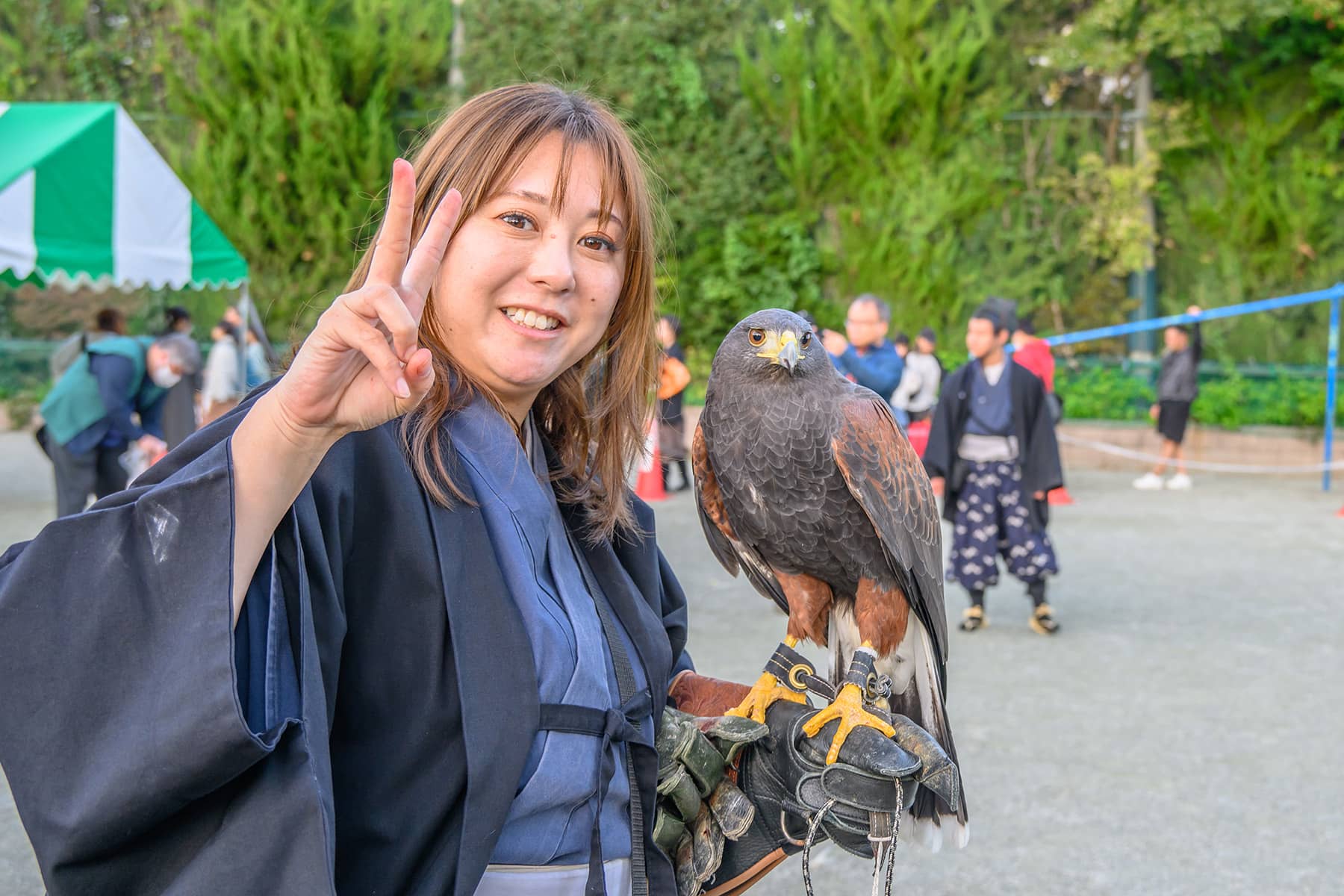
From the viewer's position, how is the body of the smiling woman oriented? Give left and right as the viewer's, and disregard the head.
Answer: facing the viewer and to the right of the viewer

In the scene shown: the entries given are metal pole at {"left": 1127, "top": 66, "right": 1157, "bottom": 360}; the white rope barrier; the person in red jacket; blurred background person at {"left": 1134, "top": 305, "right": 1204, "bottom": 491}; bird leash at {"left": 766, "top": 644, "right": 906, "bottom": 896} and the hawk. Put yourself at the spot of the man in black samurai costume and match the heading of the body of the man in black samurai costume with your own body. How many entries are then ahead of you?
2

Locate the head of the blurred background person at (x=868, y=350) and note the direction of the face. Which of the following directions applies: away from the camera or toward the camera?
toward the camera

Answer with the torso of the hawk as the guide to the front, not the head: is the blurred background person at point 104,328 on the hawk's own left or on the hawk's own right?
on the hawk's own right

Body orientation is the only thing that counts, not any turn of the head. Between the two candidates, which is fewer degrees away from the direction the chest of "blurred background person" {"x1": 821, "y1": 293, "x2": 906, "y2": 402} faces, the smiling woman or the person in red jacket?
the smiling woman

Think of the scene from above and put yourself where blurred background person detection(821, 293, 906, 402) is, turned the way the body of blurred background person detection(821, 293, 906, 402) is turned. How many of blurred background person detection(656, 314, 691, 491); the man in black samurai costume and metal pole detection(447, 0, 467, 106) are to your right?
2

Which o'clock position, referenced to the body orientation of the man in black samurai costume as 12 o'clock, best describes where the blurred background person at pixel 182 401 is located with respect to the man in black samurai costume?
The blurred background person is roughly at 3 o'clock from the man in black samurai costume.

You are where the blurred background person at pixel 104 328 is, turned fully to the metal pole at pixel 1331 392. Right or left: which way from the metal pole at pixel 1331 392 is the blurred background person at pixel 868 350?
right

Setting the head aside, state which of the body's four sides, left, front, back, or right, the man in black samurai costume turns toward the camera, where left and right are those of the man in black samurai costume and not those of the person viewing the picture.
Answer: front

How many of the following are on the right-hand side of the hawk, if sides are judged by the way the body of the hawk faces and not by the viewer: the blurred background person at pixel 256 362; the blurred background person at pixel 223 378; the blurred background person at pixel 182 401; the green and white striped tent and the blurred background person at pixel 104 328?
5

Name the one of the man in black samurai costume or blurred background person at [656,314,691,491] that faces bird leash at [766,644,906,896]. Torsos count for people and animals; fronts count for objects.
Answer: the man in black samurai costume

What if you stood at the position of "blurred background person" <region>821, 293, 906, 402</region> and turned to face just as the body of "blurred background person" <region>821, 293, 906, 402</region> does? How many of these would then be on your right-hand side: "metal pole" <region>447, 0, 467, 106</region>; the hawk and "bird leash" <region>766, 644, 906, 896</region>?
1

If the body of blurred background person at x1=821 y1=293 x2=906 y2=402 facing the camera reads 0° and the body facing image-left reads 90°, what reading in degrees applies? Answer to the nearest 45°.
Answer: approximately 45°
